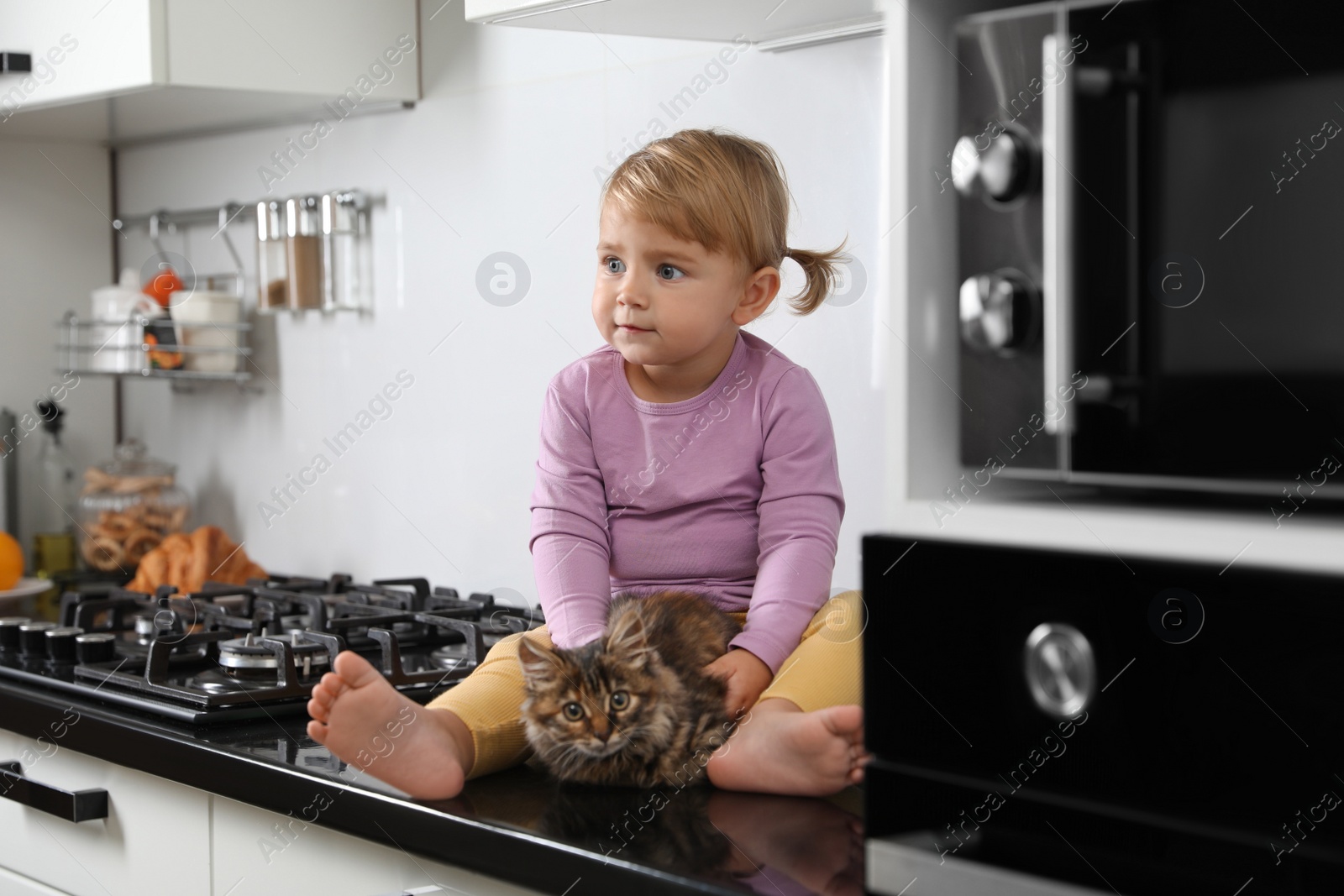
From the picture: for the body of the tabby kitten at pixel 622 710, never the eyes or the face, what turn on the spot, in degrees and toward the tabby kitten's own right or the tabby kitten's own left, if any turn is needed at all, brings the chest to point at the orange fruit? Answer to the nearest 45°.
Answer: approximately 90° to the tabby kitten's own right

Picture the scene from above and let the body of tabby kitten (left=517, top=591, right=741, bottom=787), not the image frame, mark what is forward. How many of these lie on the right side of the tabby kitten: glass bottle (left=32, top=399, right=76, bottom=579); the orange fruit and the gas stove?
3

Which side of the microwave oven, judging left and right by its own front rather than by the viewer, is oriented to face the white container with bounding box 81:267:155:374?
right

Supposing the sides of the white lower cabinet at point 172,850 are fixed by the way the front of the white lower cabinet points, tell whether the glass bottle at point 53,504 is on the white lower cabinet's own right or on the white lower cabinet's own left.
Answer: on the white lower cabinet's own right

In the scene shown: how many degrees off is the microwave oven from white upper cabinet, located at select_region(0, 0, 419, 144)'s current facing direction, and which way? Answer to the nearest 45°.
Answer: approximately 45° to its left

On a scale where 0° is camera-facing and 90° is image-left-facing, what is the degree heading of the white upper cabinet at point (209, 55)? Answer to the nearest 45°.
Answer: approximately 45°

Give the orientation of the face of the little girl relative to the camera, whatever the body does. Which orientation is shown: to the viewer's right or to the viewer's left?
to the viewer's left

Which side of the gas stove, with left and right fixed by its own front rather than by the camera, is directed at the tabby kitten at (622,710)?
left

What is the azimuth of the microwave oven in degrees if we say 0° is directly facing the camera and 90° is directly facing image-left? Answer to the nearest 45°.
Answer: approximately 45°
